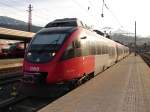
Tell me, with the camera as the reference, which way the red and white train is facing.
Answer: facing the viewer and to the left of the viewer
